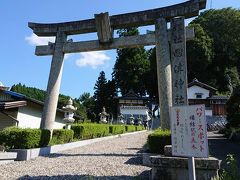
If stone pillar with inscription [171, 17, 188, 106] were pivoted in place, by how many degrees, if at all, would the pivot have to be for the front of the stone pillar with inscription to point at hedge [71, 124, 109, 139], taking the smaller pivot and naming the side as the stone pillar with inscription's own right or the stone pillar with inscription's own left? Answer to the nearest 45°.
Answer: approximately 135° to the stone pillar with inscription's own right

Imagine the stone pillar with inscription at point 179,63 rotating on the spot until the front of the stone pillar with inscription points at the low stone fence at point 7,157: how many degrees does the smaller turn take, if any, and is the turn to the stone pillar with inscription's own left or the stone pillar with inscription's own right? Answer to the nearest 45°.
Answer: approximately 90° to the stone pillar with inscription's own right

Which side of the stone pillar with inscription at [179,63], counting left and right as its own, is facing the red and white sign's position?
front

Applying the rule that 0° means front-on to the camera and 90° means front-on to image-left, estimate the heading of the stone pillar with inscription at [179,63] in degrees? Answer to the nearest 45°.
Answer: approximately 0°

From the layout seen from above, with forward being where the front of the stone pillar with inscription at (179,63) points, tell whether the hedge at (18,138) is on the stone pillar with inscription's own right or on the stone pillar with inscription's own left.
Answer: on the stone pillar with inscription's own right

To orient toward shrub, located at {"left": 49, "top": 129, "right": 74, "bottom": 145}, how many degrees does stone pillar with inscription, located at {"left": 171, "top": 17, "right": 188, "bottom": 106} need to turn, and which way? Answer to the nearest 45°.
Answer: approximately 135° to its right

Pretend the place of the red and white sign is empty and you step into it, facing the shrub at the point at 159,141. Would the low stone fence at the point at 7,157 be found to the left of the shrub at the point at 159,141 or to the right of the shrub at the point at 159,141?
left
